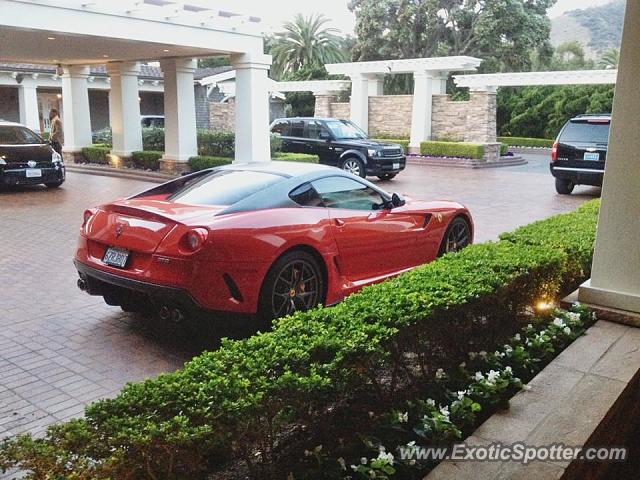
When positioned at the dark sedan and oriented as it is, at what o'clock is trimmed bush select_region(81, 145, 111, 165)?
The trimmed bush is roughly at 8 o'clock from the dark sedan.

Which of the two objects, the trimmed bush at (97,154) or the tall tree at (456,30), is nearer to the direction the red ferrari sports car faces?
the tall tree

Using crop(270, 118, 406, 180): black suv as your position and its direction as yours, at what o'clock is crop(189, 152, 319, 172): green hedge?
The green hedge is roughly at 4 o'clock from the black suv.

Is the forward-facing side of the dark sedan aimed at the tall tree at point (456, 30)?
no

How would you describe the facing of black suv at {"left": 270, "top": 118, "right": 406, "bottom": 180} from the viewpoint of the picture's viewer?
facing the viewer and to the right of the viewer

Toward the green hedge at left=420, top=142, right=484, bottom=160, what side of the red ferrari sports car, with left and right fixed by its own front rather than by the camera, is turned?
front

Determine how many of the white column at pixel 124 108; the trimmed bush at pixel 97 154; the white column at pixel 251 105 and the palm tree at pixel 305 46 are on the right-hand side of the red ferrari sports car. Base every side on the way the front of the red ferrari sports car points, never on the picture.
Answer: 0

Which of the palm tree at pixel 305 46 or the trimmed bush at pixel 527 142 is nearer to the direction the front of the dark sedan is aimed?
the trimmed bush

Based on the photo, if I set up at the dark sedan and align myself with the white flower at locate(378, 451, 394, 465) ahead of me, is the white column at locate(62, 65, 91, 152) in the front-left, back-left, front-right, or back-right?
back-left

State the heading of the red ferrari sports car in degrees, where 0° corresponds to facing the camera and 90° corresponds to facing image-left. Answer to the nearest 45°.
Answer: approximately 225°

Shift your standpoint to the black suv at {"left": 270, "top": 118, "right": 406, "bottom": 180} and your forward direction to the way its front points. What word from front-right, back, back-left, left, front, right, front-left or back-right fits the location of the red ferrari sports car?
front-right

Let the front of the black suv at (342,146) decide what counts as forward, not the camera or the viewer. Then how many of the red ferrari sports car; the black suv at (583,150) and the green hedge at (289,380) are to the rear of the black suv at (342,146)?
0

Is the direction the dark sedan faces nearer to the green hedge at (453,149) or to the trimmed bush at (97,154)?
the green hedge

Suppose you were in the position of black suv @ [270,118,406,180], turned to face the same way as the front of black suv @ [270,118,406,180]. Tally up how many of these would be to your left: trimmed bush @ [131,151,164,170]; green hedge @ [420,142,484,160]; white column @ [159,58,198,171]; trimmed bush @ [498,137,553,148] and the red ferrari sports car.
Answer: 2

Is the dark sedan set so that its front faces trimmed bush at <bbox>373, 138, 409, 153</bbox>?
no

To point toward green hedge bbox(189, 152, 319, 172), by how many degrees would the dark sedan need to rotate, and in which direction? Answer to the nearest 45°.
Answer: approximately 45° to its left

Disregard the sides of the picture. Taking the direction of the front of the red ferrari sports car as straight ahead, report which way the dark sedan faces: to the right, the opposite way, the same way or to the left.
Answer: to the right
